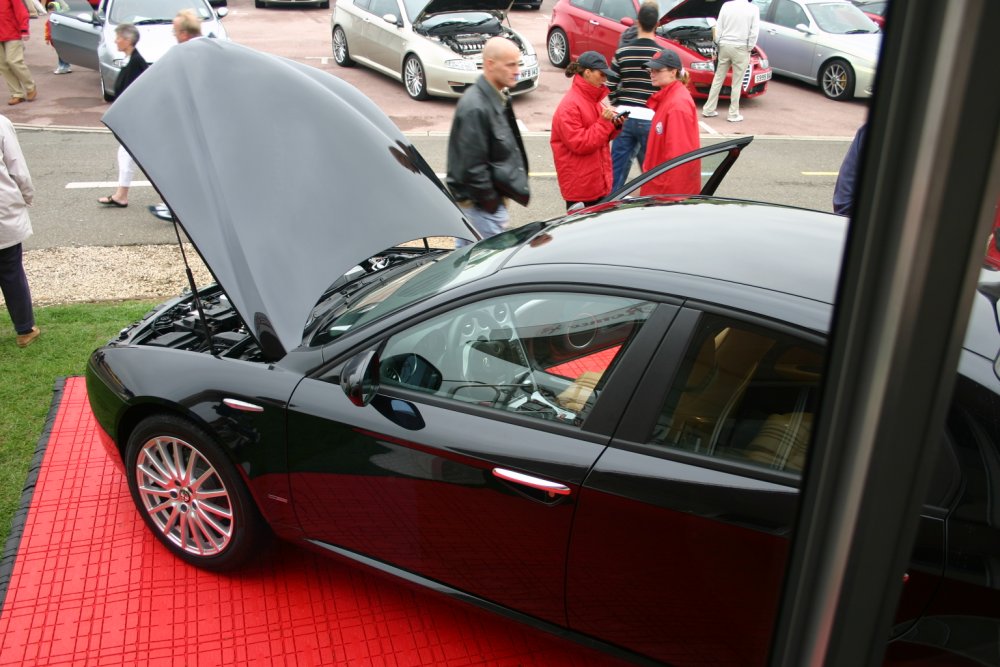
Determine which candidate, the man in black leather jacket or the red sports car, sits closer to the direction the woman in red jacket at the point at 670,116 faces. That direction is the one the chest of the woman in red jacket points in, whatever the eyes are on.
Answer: the man in black leather jacket

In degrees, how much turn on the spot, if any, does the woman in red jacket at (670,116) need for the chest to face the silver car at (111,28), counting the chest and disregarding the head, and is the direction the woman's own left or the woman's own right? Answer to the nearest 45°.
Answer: approximately 45° to the woman's own right

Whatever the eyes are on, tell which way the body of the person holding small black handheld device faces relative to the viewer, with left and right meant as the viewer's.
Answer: facing to the right of the viewer

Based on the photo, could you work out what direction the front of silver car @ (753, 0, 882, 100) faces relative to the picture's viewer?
facing the viewer and to the right of the viewer

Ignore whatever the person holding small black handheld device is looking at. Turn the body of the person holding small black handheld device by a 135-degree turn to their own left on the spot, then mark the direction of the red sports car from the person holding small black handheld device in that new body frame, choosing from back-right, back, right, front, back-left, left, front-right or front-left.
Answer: front-right

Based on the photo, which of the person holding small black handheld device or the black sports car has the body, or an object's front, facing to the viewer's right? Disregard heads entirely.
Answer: the person holding small black handheld device

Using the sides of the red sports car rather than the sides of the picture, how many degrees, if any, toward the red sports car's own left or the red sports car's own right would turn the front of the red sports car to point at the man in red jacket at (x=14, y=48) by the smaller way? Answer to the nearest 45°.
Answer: approximately 135° to the red sports car's own right

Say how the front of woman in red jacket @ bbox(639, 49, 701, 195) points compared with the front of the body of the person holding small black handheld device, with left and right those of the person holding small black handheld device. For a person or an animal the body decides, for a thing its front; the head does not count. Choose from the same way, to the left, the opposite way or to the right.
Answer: the opposite way

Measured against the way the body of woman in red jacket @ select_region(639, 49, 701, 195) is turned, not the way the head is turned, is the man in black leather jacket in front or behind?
in front

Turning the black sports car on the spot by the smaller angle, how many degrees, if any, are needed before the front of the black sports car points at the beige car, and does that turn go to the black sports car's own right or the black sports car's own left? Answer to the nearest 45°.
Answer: approximately 45° to the black sports car's own right

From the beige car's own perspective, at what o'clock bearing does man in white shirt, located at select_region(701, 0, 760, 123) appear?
The man in white shirt is roughly at 11 o'clock from the beige car.

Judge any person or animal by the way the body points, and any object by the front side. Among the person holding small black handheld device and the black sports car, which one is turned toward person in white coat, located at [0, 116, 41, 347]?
the black sports car

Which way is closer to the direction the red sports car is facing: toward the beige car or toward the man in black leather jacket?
the man in black leather jacket

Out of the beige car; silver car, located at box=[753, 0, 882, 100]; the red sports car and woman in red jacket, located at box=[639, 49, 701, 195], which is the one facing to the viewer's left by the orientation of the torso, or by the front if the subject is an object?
the woman in red jacket

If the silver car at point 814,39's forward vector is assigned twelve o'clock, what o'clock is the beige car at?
The beige car is roughly at 4 o'clock from the silver car.
